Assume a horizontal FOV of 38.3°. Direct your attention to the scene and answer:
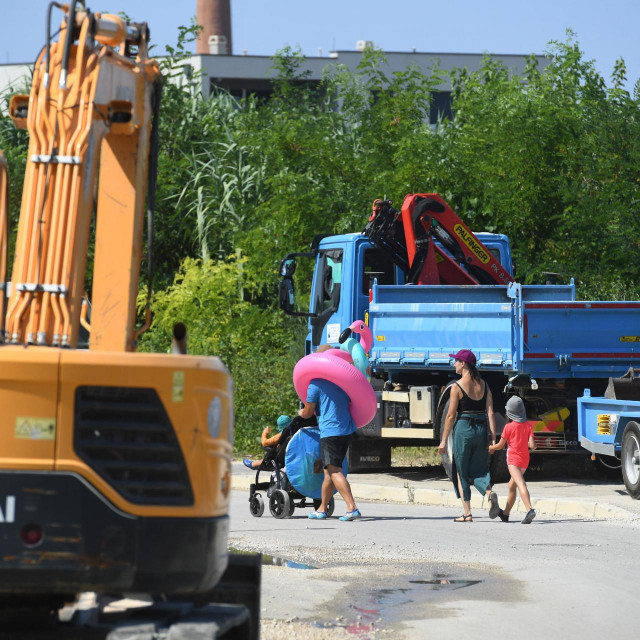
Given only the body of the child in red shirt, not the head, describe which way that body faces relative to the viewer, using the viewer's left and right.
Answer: facing away from the viewer and to the left of the viewer

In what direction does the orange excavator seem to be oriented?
away from the camera

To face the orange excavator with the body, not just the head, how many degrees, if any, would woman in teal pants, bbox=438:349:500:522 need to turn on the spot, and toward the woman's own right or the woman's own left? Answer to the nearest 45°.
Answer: approximately 135° to the woman's own left

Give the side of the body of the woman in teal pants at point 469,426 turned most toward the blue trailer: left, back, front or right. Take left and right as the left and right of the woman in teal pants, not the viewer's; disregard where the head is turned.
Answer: right

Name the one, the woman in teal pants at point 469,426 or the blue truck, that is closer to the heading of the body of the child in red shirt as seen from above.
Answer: the blue truck

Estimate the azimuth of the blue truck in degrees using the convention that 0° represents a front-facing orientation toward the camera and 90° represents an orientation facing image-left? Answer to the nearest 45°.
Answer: approximately 135°

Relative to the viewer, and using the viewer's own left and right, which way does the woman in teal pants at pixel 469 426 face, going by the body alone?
facing away from the viewer and to the left of the viewer
